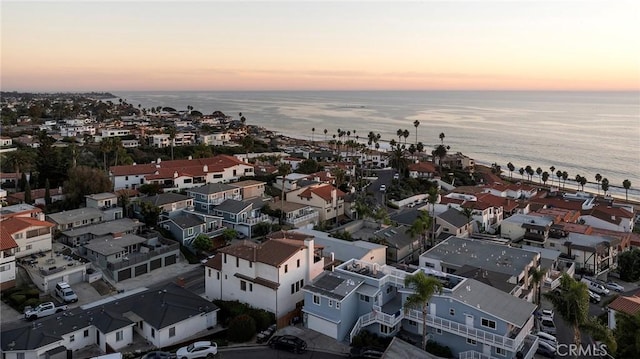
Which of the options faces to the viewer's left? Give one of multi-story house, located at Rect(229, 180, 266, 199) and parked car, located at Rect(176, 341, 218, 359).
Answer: the parked car

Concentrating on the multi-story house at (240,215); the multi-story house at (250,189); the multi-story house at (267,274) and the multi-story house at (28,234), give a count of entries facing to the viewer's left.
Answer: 0

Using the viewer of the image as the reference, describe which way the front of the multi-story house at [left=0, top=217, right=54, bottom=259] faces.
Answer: facing the viewer and to the right of the viewer

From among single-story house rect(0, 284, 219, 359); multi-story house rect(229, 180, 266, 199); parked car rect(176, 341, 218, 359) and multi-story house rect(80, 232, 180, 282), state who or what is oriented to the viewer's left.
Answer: the parked car

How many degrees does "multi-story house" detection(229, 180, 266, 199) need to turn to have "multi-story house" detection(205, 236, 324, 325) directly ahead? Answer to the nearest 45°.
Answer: approximately 45° to its right

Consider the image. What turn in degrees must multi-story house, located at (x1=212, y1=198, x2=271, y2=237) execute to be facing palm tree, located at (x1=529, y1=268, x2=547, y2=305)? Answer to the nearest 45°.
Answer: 0° — it already faces it

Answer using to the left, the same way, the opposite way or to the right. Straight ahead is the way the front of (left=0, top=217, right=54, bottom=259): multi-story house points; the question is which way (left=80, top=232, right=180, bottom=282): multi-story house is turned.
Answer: the same way

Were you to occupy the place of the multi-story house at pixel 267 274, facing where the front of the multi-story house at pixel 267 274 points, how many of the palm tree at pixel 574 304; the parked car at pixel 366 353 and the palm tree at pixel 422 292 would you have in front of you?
3

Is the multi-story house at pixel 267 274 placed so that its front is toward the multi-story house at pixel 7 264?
no

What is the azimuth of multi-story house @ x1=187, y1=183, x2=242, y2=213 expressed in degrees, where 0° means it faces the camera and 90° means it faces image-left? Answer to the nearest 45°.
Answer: approximately 315°

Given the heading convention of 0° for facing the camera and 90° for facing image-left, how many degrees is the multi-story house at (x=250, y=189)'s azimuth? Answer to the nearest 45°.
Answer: approximately 315°

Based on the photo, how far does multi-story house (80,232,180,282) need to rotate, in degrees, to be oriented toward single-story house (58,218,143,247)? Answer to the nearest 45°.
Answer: approximately 180°

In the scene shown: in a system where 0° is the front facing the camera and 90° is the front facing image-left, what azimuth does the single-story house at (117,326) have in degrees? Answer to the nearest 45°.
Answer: approximately 315°

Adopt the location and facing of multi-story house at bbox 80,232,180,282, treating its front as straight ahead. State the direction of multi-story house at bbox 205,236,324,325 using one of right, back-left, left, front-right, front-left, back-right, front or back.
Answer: front

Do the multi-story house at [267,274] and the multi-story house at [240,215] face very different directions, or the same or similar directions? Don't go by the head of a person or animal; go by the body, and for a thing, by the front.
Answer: same or similar directions

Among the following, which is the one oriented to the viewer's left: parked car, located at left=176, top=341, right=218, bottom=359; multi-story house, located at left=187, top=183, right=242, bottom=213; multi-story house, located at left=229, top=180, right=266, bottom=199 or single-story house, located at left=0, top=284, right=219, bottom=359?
the parked car

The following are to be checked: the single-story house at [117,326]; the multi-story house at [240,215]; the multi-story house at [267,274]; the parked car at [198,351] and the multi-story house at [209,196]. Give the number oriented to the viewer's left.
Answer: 1

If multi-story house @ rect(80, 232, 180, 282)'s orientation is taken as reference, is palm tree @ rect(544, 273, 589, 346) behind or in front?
in front

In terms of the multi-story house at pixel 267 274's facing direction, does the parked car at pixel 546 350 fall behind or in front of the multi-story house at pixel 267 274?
in front

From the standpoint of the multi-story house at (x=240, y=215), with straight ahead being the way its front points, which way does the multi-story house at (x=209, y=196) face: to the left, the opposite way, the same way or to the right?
the same way

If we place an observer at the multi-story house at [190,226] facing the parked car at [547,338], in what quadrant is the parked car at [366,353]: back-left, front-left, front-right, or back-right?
front-right

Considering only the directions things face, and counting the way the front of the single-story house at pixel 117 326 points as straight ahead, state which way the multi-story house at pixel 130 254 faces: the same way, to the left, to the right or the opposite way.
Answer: the same way

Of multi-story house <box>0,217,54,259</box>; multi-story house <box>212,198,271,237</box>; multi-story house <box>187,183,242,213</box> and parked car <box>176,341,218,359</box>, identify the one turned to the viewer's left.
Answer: the parked car
